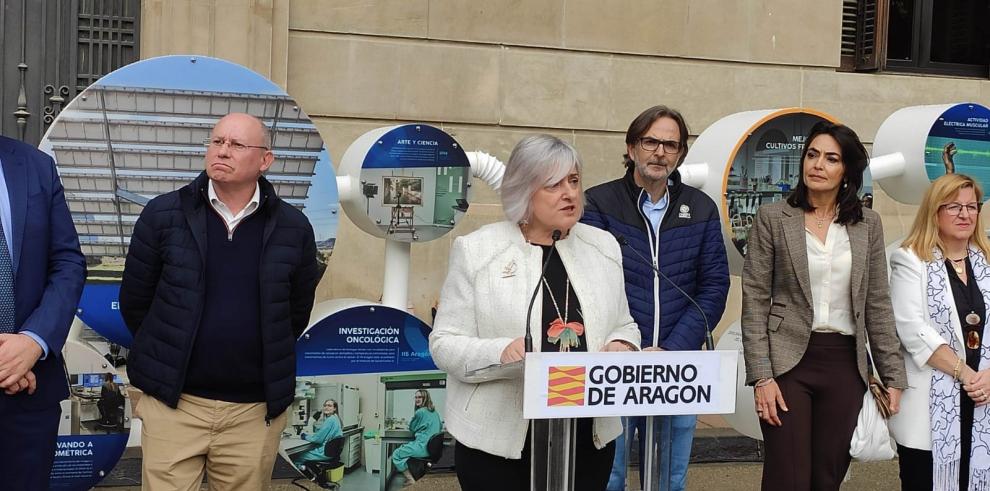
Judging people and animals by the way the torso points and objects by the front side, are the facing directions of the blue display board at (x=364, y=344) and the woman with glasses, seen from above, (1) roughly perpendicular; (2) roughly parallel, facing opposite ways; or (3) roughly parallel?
roughly parallel

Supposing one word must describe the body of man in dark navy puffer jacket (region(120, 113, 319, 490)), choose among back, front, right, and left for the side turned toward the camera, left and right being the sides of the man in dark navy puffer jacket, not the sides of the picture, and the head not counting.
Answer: front

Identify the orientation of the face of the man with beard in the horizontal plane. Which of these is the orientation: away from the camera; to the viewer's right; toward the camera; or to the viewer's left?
toward the camera

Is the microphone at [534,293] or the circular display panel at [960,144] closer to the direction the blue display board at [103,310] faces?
the microphone

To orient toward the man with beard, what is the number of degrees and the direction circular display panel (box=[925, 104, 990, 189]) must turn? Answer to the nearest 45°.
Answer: approximately 45° to its right

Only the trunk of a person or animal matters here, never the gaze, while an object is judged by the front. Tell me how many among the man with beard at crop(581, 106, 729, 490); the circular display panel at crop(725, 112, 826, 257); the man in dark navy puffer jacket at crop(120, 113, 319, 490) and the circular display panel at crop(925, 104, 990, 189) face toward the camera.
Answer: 4

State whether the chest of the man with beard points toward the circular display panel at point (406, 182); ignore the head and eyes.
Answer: no

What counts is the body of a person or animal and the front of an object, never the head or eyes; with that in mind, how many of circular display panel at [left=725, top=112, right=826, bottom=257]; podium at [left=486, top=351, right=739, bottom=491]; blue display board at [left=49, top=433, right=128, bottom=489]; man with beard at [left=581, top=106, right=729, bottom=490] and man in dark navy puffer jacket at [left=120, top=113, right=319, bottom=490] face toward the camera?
5

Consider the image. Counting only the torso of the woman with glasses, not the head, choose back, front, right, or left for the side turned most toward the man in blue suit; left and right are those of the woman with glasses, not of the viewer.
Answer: right

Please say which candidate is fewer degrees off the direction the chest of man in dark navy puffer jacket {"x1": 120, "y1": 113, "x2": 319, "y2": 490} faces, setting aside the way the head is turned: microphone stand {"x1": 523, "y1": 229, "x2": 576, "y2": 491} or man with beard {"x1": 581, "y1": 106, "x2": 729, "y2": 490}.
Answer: the microphone stand

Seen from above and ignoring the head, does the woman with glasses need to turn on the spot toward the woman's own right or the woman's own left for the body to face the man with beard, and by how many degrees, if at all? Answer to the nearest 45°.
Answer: approximately 90° to the woman's own right

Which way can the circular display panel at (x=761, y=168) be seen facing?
toward the camera

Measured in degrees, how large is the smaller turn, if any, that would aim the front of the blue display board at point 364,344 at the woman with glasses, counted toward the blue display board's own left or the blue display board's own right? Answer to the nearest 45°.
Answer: approximately 90° to the blue display board's own left

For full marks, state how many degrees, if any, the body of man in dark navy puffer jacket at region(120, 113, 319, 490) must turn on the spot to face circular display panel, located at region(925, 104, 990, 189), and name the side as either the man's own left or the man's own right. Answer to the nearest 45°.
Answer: approximately 90° to the man's own left

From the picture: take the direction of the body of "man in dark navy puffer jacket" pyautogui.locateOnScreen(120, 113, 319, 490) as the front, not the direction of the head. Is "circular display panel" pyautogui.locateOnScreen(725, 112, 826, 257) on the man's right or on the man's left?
on the man's left

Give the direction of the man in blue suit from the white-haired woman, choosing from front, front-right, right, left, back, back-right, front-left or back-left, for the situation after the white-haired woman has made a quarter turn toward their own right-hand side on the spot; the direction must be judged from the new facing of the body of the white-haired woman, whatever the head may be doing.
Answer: front-right
